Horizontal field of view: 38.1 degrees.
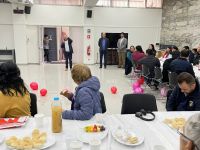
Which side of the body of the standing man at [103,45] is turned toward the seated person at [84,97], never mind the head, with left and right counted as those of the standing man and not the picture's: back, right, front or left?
front

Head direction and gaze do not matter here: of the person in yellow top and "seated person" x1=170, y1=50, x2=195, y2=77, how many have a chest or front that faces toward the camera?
0

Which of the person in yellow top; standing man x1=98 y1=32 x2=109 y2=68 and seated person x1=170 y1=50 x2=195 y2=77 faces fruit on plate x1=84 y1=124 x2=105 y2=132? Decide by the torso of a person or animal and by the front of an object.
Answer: the standing man

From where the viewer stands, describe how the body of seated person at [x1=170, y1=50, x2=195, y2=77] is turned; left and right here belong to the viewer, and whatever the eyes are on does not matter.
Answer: facing away from the viewer

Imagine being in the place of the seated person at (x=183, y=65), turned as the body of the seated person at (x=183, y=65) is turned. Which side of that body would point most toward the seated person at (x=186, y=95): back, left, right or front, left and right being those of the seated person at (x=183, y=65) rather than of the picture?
back

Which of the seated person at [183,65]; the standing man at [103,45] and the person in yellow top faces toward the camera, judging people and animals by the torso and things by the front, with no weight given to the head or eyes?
the standing man

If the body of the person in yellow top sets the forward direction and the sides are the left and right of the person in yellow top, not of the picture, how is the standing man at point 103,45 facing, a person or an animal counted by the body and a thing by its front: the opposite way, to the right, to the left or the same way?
the opposite way

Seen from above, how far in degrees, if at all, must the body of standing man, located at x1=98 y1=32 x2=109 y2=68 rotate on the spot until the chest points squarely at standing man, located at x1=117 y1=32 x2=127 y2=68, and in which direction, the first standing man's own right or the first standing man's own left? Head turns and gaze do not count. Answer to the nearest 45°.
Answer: approximately 90° to the first standing man's own left

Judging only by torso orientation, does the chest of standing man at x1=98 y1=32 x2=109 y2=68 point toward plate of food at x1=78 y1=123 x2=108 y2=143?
yes

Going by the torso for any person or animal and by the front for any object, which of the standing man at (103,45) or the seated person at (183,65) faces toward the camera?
the standing man

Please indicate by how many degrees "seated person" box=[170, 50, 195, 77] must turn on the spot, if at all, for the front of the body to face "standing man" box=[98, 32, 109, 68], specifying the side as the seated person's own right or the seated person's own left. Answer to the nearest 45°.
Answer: approximately 45° to the seated person's own left

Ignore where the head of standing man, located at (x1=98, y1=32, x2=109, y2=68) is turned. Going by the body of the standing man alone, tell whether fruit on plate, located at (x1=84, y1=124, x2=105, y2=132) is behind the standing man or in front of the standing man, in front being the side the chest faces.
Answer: in front

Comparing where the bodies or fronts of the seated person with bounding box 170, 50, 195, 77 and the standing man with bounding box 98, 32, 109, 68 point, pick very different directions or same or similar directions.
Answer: very different directions

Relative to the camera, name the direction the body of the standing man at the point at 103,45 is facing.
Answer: toward the camera

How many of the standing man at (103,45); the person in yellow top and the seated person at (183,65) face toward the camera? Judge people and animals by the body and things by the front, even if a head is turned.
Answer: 1
